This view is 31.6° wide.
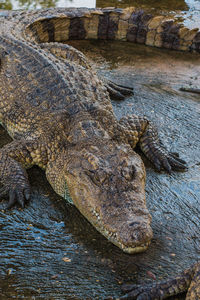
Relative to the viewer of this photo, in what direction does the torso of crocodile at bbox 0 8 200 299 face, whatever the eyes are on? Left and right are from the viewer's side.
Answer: facing the viewer and to the right of the viewer
